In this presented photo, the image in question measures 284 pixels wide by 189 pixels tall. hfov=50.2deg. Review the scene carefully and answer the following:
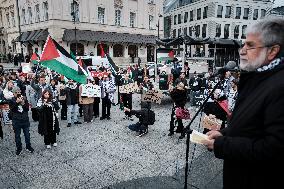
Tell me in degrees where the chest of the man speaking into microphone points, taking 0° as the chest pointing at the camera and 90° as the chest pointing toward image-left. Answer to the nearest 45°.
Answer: approximately 90°

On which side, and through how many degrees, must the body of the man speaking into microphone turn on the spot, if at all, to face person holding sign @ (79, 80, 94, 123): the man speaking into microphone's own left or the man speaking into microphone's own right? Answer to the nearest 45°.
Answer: approximately 45° to the man speaking into microphone's own right
